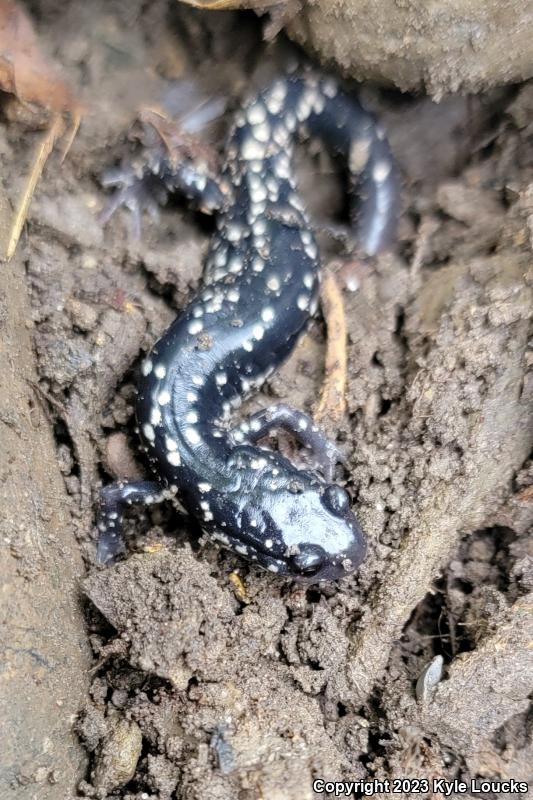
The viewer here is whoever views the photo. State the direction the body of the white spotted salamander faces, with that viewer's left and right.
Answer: facing the viewer and to the right of the viewer
